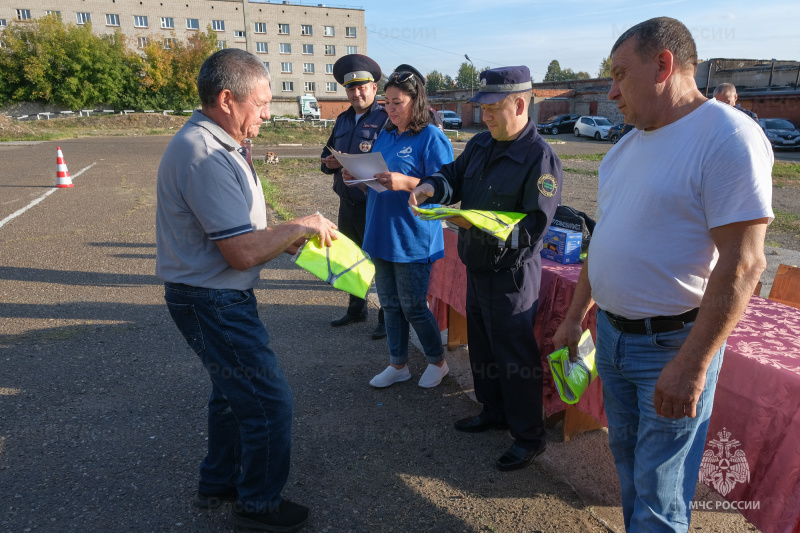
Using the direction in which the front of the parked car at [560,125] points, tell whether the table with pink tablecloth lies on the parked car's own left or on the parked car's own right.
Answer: on the parked car's own left

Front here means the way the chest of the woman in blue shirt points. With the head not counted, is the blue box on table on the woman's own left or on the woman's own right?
on the woman's own left

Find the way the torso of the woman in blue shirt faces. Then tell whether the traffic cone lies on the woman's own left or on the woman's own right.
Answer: on the woman's own right

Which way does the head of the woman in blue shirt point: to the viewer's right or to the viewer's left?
to the viewer's left

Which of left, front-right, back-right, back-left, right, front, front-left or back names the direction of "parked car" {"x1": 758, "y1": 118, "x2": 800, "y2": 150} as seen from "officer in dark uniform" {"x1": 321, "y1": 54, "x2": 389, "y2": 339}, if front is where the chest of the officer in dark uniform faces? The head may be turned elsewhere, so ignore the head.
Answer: back

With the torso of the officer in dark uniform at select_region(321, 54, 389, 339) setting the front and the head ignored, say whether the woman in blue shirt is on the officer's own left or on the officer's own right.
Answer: on the officer's own left

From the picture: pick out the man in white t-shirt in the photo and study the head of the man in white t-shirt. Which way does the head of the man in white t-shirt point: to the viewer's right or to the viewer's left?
to the viewer's left

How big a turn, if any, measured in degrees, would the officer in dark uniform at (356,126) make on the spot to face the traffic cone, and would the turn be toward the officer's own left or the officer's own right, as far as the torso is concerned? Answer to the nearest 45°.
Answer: approximately 90° to the officer's own right
